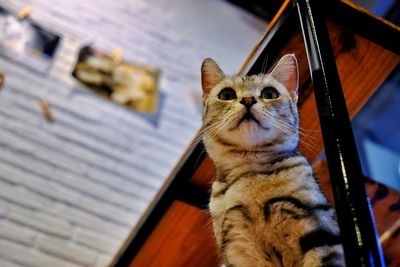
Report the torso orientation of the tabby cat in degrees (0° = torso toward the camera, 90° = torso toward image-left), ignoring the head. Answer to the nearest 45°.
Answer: approximately 0°
